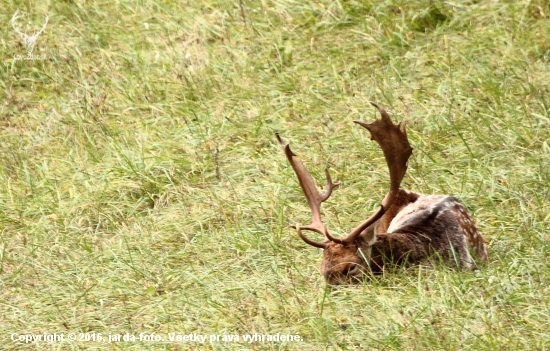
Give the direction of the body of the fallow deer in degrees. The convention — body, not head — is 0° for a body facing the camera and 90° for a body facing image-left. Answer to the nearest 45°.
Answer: approximately 45°
